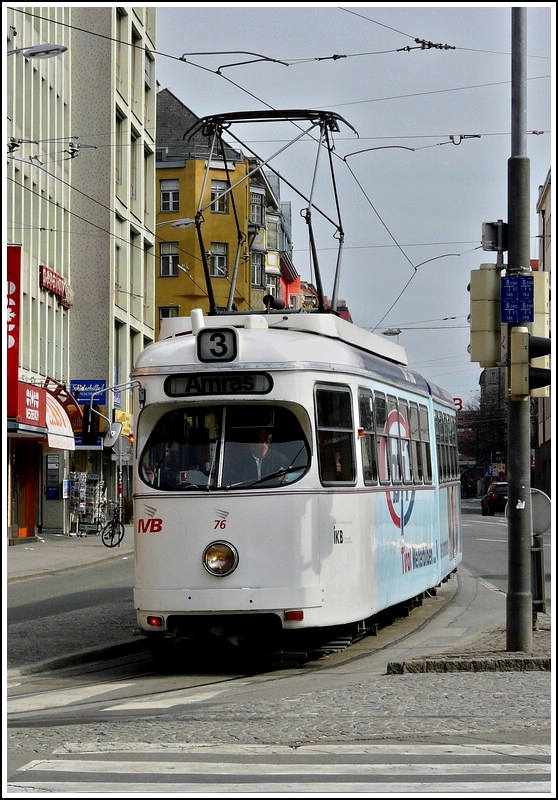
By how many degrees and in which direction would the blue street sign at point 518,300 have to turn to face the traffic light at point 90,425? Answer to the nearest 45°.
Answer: approximately 90° to its right

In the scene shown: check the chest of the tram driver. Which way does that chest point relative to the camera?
toward the camera

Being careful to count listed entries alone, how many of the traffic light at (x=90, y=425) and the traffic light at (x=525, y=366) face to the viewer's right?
1

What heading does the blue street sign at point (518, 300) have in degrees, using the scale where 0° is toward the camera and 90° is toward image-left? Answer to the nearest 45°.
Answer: approximately 0°

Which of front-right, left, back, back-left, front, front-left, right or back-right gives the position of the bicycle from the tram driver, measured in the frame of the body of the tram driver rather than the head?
back

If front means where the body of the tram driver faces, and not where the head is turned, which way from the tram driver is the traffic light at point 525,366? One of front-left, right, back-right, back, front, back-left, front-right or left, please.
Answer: left

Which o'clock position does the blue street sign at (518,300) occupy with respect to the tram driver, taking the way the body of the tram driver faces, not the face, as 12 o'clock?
The blue street sign is roughly at 9 o'clock from the tram driver.

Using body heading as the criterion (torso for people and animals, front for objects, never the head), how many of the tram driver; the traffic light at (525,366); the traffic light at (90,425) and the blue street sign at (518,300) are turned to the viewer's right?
1

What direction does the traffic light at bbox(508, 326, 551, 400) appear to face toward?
to the viewer's right

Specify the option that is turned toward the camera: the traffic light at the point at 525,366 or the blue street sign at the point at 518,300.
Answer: the blue street sign
